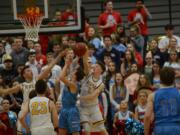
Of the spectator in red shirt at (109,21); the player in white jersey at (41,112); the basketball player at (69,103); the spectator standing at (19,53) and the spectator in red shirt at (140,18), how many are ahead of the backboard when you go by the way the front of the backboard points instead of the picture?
2

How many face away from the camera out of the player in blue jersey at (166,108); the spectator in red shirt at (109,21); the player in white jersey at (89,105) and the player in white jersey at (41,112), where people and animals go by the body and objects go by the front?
2

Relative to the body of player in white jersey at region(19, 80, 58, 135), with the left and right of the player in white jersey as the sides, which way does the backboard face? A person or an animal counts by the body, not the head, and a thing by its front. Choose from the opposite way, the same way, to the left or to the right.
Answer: the opposite way

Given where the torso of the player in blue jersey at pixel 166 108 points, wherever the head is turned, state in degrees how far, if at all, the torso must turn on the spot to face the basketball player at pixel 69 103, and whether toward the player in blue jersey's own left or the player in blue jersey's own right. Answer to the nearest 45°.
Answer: approximately 45° to the player in blue jersey's own left

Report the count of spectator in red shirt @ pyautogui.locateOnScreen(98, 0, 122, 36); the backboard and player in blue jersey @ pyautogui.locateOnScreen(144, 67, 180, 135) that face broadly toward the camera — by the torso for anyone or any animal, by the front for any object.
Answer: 2

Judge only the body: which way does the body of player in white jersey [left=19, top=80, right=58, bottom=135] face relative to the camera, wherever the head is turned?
away from the camera

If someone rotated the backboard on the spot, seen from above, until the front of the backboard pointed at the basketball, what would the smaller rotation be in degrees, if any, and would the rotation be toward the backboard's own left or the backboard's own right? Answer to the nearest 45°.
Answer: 0° — it already faces it

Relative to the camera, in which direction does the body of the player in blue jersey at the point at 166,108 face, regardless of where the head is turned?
away from the camera

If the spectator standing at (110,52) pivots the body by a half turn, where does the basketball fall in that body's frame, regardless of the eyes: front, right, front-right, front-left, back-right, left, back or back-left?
back

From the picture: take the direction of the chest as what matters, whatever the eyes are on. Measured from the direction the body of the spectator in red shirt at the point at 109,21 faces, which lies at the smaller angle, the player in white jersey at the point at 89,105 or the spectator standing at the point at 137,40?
the player in white jersey

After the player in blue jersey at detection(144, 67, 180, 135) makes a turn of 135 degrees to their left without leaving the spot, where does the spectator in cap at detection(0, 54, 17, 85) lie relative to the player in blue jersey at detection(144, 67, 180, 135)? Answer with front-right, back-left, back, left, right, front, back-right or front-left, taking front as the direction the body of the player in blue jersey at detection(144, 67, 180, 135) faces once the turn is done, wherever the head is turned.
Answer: right

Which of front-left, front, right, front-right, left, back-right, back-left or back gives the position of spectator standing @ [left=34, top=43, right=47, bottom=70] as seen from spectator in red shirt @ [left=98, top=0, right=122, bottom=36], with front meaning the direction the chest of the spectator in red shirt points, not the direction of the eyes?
front-right

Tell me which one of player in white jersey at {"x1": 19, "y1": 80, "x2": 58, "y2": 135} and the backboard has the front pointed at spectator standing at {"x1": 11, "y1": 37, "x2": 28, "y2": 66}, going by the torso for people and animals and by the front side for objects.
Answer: the player in white jersey

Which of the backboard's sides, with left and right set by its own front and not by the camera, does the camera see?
front

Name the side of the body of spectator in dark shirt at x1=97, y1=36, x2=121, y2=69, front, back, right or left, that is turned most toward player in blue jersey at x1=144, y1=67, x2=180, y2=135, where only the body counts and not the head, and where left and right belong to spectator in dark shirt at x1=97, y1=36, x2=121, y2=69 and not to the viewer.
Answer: front

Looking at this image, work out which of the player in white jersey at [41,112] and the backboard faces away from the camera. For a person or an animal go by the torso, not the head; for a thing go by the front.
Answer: the player in white jersey

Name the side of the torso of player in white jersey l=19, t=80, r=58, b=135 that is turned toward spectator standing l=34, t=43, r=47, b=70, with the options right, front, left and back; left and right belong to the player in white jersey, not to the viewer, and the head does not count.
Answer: front

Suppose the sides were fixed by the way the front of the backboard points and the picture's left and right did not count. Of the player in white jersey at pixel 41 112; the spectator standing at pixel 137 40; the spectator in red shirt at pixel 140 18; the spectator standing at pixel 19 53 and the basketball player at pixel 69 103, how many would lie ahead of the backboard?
2

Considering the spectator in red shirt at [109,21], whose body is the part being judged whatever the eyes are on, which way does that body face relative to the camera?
toward the camera
